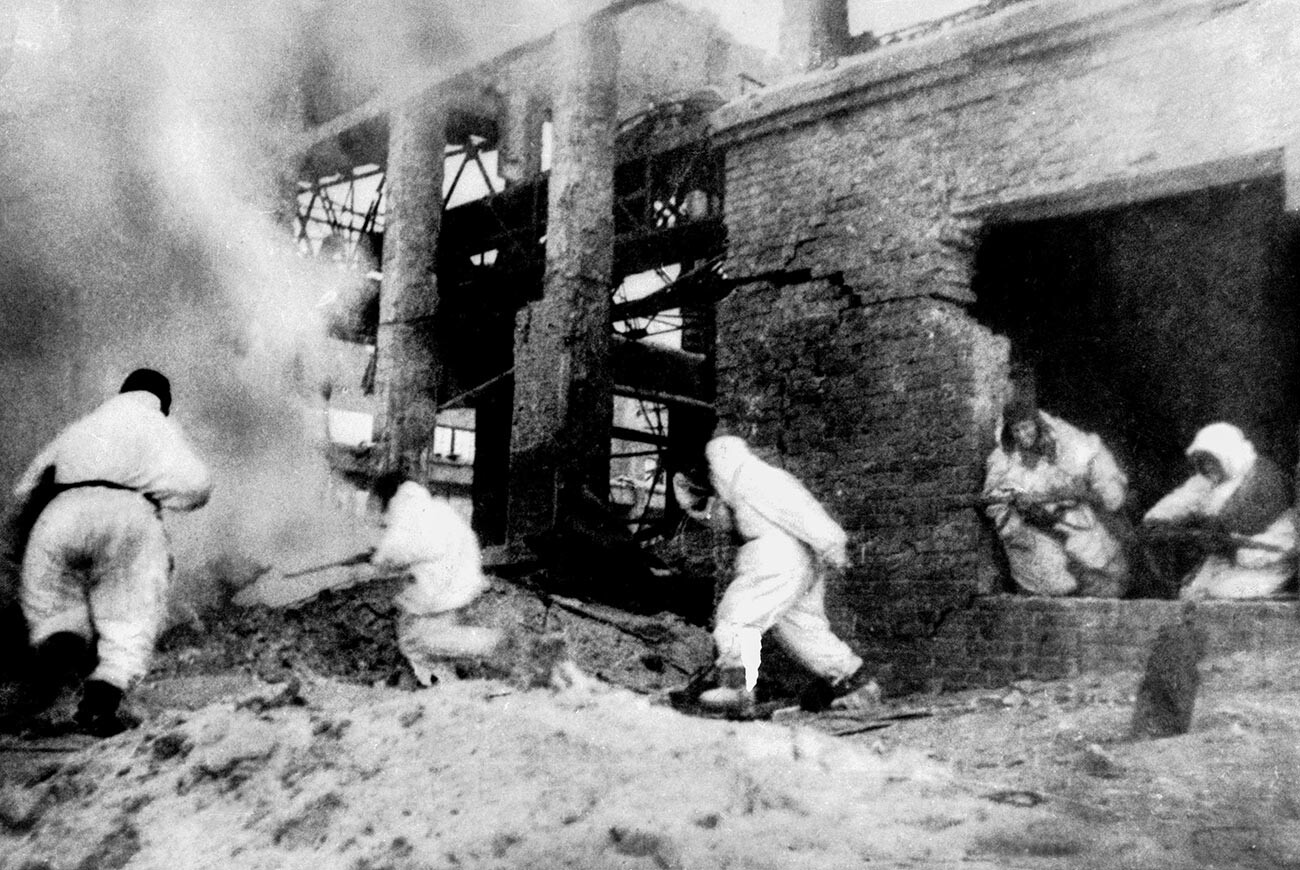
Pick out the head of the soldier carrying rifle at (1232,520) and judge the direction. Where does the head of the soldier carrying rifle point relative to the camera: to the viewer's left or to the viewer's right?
to the viewer's left

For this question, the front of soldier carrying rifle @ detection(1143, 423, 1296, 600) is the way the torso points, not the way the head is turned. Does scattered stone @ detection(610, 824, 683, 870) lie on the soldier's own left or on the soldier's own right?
on the soldier's own left

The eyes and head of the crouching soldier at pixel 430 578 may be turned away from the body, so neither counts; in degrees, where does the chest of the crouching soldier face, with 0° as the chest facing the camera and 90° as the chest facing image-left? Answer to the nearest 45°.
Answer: approximately 135°

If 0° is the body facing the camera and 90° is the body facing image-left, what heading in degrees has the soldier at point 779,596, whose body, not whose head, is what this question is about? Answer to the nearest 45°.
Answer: approximately 90°

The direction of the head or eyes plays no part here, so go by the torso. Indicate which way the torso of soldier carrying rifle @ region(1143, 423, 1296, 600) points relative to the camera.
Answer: to the viewer's left
